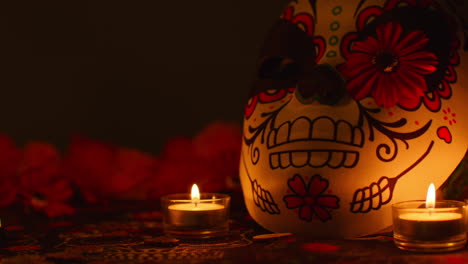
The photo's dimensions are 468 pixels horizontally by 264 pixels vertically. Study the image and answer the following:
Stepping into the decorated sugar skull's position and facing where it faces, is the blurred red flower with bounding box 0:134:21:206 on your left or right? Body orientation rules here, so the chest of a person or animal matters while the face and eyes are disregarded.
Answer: on your right

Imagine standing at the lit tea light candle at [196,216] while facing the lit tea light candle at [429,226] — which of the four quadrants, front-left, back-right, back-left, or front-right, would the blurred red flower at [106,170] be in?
back-left

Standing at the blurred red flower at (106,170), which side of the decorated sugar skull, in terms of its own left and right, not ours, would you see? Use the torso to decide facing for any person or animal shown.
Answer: right
